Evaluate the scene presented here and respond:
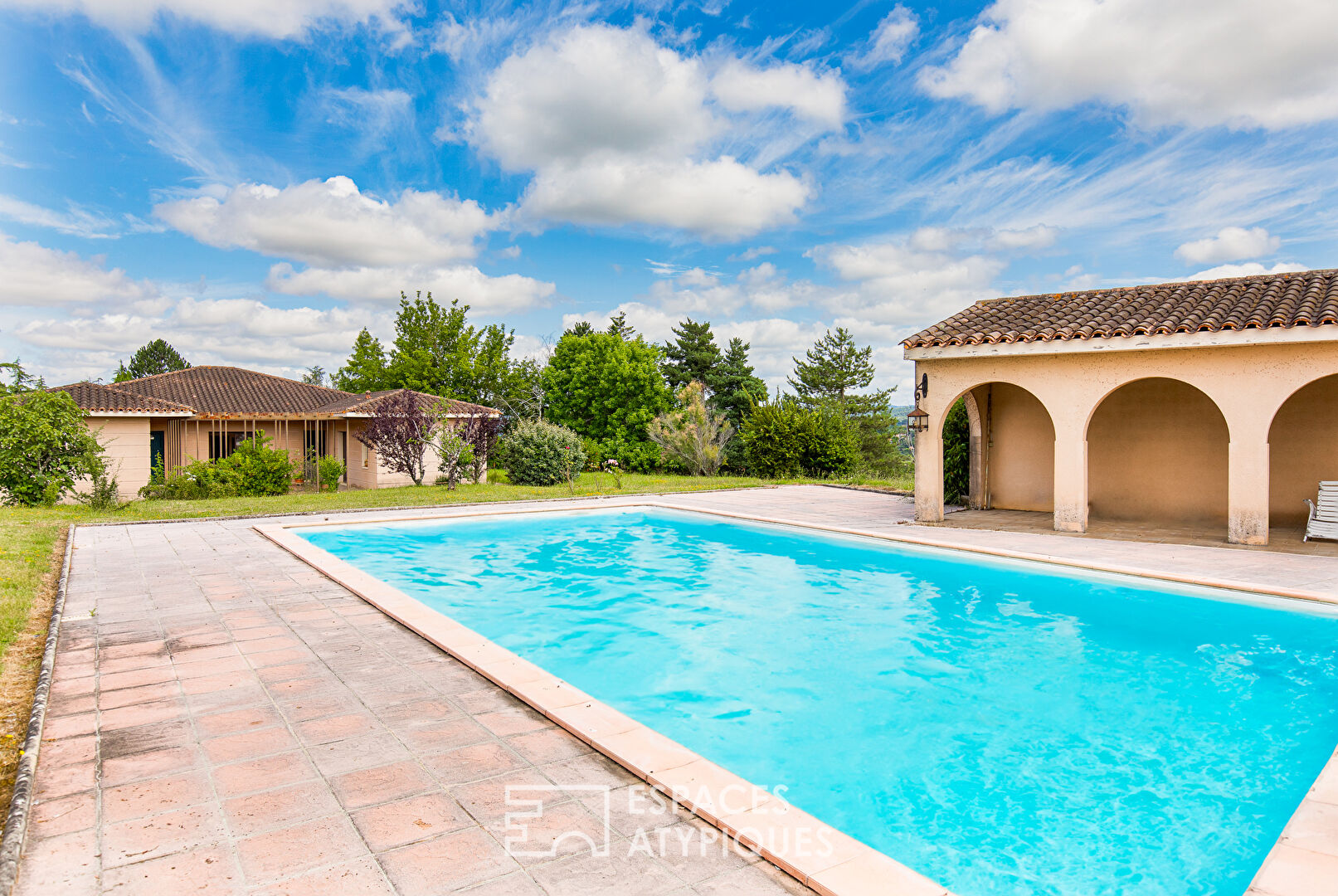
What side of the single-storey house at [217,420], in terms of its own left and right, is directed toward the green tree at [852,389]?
left

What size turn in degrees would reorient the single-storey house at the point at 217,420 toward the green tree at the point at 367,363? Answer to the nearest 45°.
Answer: approximately 180°

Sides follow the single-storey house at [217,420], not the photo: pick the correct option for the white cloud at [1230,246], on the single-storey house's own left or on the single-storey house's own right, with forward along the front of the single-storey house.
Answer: on the single-storey house's own left

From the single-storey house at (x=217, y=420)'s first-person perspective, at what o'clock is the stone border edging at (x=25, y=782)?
The stone border edging is roughly at 12 o'clock from the single-storey house.

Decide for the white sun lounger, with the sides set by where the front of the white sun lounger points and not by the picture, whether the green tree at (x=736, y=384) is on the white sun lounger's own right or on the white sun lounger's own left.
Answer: on the white sun lounger's own right

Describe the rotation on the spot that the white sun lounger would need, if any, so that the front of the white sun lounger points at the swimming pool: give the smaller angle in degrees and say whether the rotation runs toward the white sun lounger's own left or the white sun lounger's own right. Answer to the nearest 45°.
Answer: approximately 45° to the white sun lounger's own left

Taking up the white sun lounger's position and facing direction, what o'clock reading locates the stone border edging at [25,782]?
The stone border edging is roughly at 11 o'clock from the white sun lounger.

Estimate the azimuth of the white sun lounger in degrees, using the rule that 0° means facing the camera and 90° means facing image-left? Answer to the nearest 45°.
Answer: approximately 45°

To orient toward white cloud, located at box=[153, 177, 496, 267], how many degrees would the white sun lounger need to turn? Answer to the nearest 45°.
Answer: approximately 45° to its right

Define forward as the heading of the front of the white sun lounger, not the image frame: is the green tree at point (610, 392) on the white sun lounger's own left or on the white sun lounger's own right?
on the white sun lounger's own right

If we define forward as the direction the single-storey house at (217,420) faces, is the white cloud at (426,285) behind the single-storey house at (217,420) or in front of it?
behind
